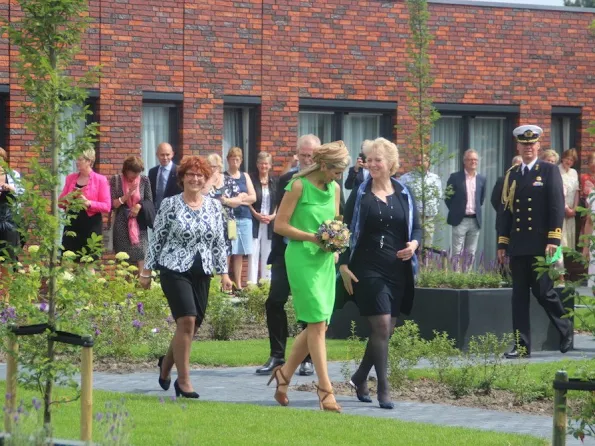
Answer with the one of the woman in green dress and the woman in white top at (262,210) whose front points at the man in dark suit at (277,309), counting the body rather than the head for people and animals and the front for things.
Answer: the woman in white top

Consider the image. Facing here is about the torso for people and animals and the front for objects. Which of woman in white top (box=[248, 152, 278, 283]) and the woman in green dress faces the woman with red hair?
the woman in white top

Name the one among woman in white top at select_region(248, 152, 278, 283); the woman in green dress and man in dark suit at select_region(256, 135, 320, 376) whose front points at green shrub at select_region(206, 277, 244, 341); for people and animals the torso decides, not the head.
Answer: the woman in white top

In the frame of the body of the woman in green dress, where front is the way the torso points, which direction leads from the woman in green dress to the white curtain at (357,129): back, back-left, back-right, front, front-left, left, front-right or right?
back-left

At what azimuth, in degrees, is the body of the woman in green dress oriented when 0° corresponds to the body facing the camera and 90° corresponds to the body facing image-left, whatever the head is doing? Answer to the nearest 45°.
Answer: approximately 315°

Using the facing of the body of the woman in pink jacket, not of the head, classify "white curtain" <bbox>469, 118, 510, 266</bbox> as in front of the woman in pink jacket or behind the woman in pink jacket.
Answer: behind

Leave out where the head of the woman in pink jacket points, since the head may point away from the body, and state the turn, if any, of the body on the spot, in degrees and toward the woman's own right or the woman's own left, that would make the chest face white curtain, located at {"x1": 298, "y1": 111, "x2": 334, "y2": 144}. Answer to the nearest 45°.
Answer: approximately 180°
